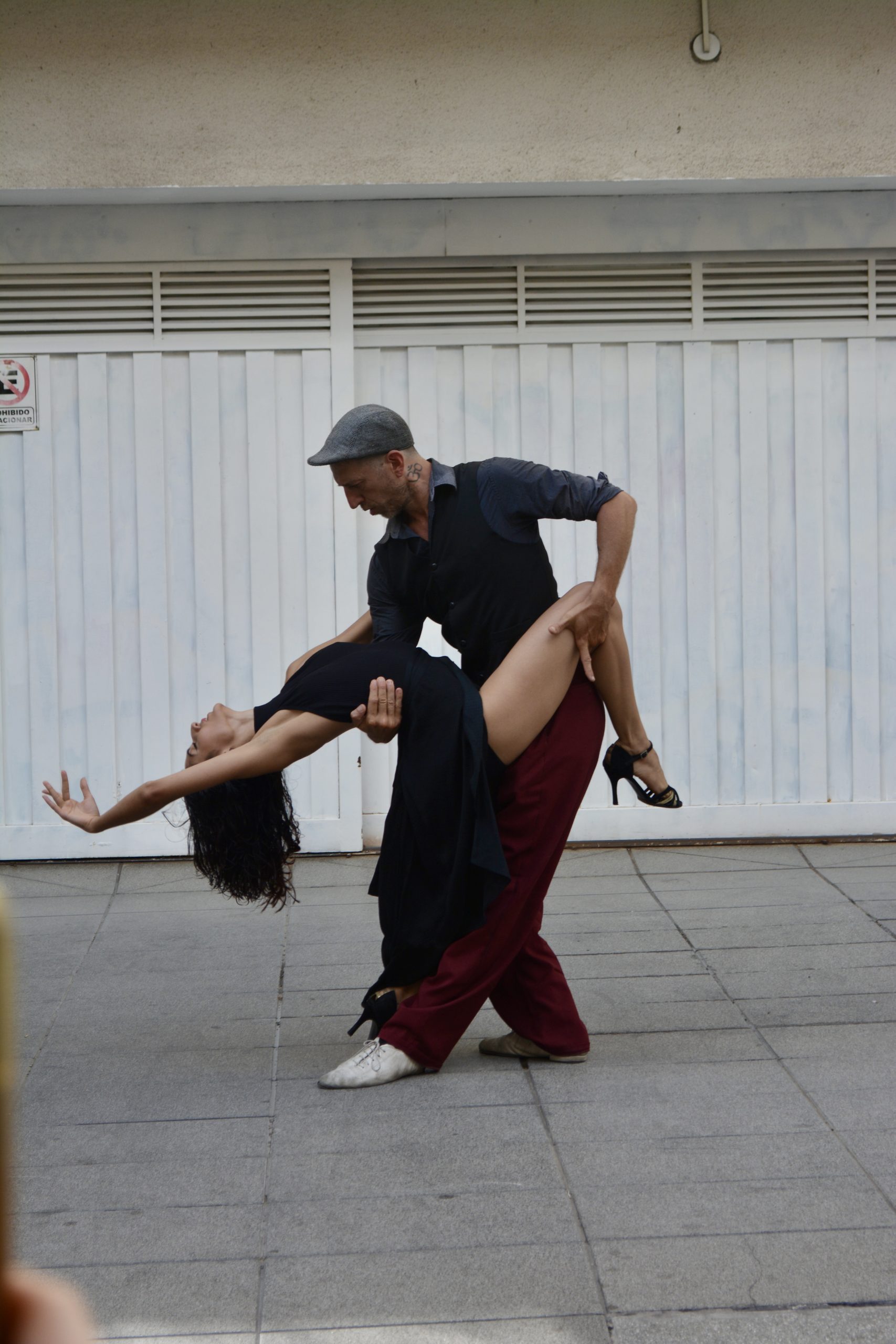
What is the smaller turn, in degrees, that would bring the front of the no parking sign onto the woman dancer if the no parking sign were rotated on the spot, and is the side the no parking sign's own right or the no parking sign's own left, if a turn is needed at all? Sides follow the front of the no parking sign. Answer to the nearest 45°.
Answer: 0° — it already faces them

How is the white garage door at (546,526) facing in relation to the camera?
toward the camera

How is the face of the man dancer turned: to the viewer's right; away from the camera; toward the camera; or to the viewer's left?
to the viewer's left

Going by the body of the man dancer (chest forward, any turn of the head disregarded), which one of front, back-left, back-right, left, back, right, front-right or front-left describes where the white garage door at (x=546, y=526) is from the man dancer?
back-right

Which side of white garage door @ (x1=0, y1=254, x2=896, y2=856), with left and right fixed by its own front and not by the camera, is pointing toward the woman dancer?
front

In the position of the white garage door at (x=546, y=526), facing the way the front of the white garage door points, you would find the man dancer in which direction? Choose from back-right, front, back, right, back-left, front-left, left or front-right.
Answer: front

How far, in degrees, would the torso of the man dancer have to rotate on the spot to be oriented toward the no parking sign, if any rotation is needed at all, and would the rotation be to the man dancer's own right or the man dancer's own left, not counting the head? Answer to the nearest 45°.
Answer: approximately 90° to the man dancer's own right

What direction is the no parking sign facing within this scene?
toward the camera

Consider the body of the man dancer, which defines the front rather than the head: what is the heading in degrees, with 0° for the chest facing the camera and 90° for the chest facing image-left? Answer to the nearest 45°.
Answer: approximately 45°
